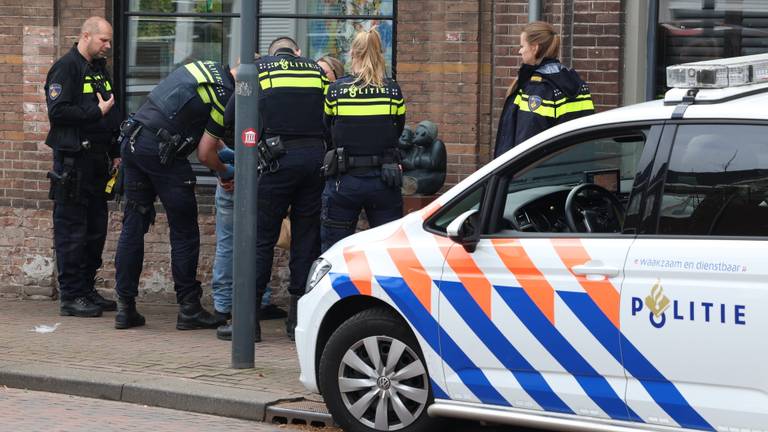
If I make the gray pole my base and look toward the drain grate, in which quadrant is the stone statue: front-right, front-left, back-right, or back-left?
back-left

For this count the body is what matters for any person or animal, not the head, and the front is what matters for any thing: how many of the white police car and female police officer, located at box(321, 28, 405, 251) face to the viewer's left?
1

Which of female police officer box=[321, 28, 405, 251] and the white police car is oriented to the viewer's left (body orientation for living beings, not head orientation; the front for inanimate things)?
the white police car

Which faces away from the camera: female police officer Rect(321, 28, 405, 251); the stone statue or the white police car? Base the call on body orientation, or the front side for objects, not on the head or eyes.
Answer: the female police officer

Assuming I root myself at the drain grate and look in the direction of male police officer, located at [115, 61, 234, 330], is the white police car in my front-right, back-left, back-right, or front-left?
back-right

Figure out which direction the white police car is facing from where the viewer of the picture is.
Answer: facing to the left of the viewer

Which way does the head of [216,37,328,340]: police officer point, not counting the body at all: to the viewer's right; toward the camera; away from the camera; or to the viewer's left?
away from the camera

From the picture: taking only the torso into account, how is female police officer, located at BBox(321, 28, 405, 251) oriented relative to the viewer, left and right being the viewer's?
facing away from the viewer

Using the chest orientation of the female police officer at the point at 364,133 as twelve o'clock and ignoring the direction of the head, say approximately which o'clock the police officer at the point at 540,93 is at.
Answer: The police officer is roughly at 3 o'clock from the female police officer.

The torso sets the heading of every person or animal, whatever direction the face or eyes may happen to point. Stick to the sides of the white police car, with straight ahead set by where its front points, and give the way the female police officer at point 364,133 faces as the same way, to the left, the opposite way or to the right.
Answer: to the right

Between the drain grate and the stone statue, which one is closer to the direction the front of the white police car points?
the drain grate

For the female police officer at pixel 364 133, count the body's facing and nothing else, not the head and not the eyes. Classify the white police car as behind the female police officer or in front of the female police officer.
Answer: behind

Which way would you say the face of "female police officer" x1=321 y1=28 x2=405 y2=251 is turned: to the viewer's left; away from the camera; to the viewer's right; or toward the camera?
away from the camera

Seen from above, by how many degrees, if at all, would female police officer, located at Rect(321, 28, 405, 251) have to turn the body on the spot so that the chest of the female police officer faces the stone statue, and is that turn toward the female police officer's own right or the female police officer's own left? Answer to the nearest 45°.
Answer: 0° — they already face it
